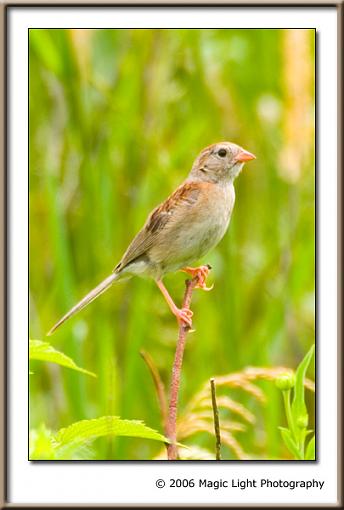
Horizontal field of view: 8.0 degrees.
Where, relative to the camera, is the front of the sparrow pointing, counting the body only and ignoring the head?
to the viewer's right
